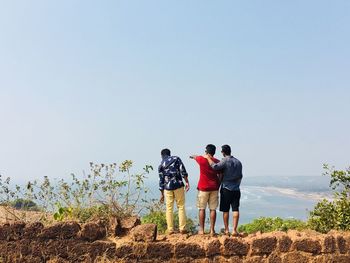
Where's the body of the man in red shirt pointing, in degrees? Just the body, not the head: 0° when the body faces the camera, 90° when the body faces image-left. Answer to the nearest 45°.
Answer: approximately 180°

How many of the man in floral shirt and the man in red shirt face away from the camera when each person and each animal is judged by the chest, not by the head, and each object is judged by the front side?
2

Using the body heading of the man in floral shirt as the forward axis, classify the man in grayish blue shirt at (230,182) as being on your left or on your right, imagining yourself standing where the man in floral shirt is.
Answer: on your right

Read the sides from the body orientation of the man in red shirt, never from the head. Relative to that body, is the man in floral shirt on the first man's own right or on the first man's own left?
on the first man's own left

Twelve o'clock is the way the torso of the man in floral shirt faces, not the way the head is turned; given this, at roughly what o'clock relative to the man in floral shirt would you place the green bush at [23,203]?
The green bush is roughly at 10 o'clock from the man in floral shirt.

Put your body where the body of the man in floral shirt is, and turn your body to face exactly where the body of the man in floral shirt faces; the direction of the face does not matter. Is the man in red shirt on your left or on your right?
on your right

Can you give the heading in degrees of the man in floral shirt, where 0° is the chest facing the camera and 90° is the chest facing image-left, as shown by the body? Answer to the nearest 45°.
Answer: approximately 180°

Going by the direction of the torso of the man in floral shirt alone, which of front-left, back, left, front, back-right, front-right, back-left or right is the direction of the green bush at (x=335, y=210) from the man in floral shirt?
front-right

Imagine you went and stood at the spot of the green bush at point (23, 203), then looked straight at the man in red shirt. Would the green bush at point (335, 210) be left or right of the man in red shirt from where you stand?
left
